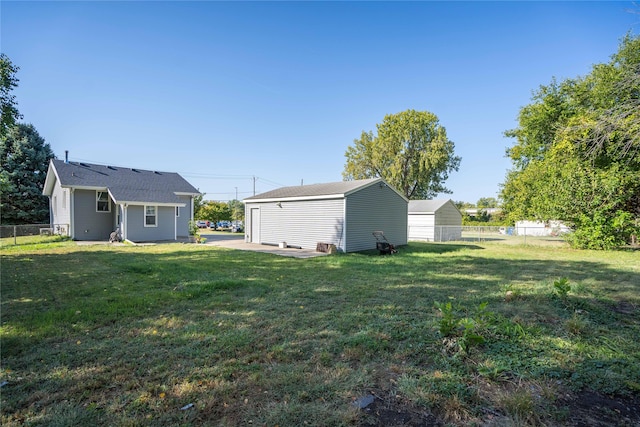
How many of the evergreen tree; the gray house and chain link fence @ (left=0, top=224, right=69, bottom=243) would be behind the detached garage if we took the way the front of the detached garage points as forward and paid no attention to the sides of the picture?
0

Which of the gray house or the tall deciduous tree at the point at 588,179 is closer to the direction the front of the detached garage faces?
the gray house

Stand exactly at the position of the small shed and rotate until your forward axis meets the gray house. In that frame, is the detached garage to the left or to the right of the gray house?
left

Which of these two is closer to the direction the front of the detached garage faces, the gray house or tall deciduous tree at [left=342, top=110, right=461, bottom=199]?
the gray house

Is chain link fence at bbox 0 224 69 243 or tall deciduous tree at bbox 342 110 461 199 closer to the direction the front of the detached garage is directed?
the chain link fence

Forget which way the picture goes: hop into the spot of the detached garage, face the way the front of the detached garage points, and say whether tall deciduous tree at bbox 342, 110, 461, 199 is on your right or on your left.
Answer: on your right

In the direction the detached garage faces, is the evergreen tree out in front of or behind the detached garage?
in front

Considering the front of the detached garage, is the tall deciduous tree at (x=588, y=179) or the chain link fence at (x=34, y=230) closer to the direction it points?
the chain link fence

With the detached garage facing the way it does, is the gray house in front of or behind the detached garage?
in front
